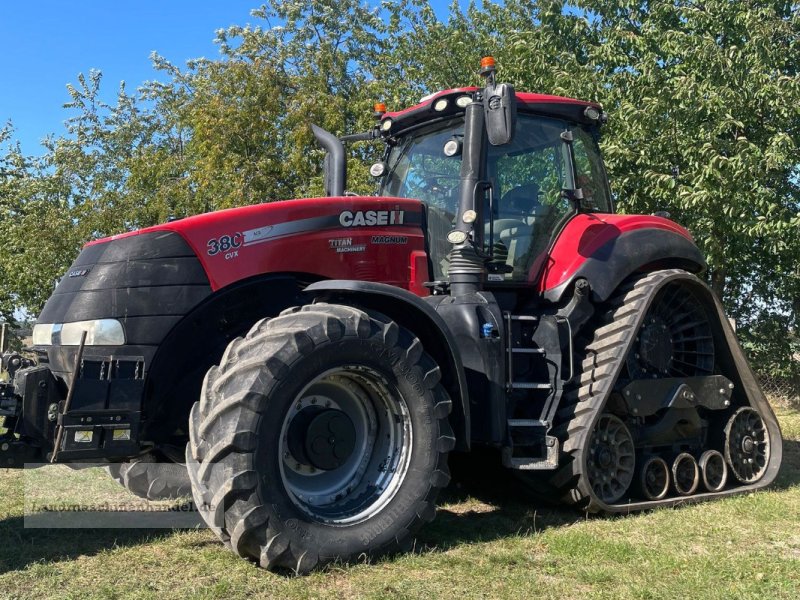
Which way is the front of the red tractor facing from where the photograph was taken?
facing the viewer and to the left of the viewer
